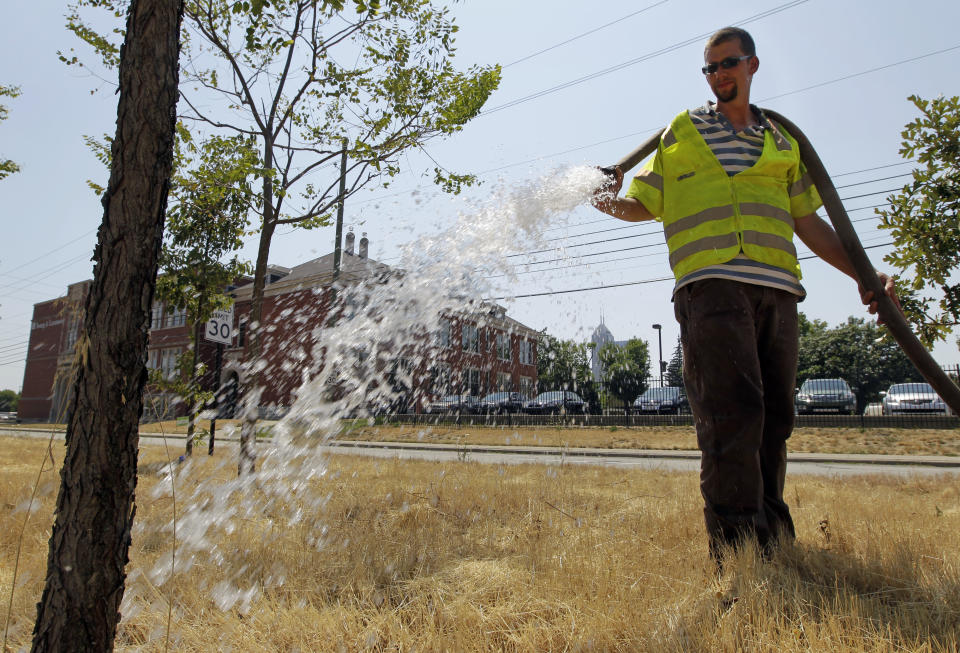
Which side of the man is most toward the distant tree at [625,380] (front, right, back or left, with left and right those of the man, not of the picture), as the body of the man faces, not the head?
back

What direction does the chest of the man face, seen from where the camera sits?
toward the camera

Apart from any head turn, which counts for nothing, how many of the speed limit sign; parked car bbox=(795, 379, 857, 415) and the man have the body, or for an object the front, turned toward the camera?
3

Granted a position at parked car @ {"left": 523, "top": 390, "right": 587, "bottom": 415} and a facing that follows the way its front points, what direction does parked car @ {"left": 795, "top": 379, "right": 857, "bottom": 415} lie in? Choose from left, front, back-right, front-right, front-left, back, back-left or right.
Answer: back-left

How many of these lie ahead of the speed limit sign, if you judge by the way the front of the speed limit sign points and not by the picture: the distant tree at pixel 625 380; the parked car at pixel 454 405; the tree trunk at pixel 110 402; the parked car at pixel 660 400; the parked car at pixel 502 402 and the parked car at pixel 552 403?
1

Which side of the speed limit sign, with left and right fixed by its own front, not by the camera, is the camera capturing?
front

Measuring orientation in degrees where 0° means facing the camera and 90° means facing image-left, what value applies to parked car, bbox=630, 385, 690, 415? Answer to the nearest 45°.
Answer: approximately 45°

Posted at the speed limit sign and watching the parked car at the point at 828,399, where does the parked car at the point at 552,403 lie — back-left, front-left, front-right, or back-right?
front-left

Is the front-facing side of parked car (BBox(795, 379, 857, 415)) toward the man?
yes

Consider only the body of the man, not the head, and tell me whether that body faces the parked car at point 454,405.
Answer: no

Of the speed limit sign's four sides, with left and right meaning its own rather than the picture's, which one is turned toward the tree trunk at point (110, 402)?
front

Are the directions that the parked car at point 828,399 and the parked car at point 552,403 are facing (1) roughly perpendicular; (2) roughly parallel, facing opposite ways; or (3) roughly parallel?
roughly parallel

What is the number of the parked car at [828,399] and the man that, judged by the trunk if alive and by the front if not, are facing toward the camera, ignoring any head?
2

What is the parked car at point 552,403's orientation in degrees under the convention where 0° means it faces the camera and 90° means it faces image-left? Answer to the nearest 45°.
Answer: approximately 45°

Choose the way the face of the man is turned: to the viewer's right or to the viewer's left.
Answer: to the viewer's left
